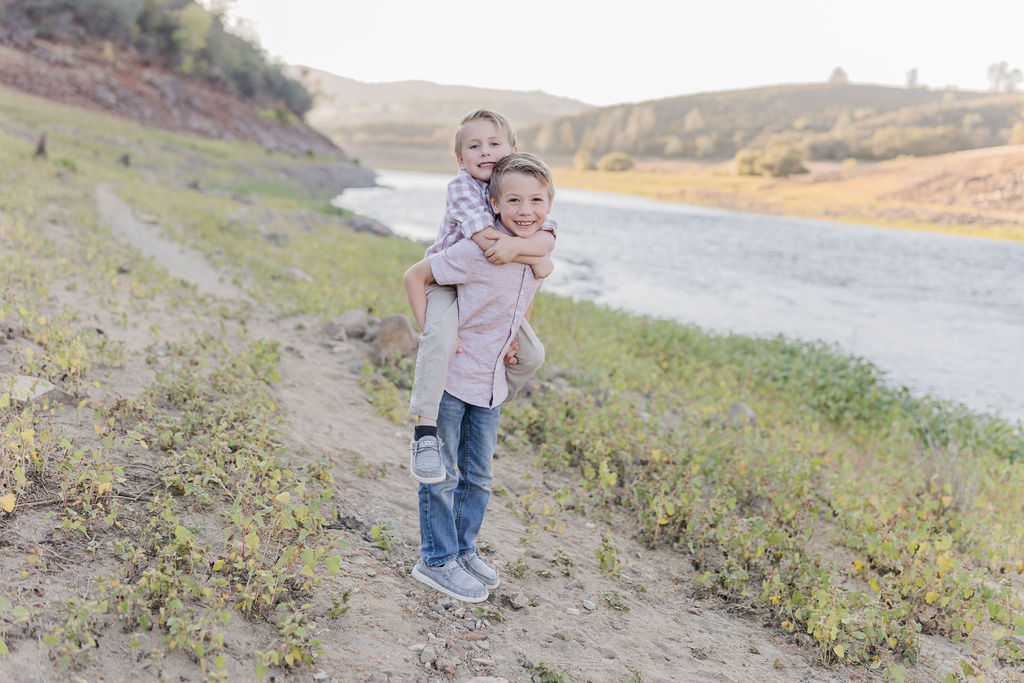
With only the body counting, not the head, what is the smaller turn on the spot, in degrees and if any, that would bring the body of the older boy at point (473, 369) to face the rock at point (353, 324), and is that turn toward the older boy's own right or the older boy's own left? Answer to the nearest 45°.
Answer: approximately 135° to the older boy's own left

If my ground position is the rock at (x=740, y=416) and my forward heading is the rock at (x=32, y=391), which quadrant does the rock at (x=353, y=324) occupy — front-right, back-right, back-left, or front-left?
front-right

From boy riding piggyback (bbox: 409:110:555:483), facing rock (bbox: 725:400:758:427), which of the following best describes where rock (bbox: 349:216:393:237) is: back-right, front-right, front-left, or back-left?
front-left

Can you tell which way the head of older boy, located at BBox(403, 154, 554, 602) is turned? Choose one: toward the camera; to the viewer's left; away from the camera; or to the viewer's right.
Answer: toward the camera

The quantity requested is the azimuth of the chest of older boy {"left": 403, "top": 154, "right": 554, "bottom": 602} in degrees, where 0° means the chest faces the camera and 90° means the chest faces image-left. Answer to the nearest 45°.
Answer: approximately 315°

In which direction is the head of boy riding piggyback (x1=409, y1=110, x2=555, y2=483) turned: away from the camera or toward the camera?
toward the camera

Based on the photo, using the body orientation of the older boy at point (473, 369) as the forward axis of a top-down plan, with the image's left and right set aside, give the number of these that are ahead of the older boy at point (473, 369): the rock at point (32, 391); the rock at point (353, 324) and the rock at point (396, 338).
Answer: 0

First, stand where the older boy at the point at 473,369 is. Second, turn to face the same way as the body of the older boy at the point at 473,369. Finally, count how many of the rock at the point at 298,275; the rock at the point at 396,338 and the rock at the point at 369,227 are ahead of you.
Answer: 0
